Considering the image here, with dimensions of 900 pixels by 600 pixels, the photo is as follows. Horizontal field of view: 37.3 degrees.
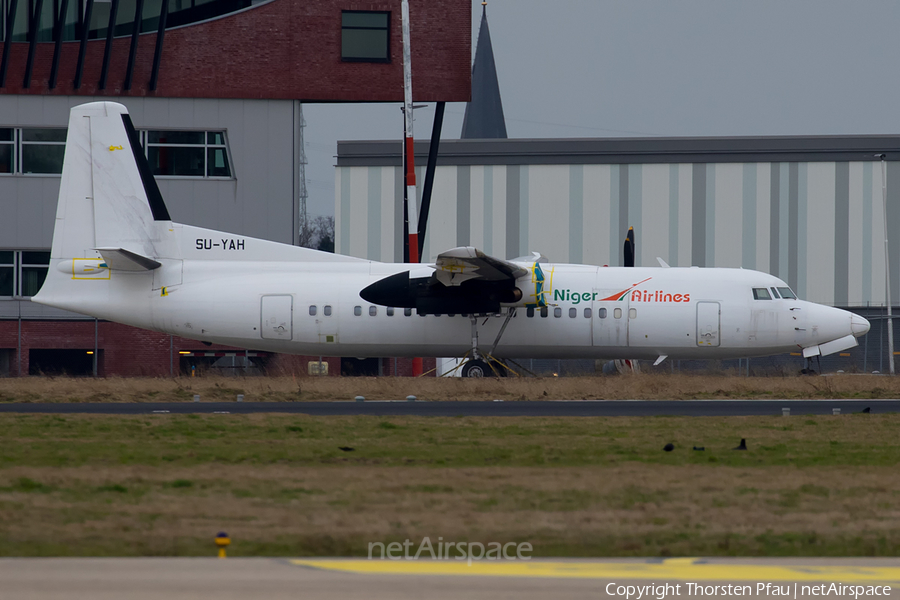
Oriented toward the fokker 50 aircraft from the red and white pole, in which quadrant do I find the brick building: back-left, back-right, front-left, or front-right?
back-right

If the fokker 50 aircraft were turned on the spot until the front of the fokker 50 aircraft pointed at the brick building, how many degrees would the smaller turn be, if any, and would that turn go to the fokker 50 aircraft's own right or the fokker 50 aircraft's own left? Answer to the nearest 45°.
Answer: approximately 135° to the fokker 50 aircraft's own left

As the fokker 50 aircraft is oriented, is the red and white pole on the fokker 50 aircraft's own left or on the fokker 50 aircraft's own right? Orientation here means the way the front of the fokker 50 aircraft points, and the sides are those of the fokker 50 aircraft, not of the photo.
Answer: on the fokker 50 aircraft's own left

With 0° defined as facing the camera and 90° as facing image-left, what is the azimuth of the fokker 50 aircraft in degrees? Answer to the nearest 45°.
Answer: approximately 270°

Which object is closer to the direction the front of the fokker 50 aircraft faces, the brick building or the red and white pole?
the red and white pole
